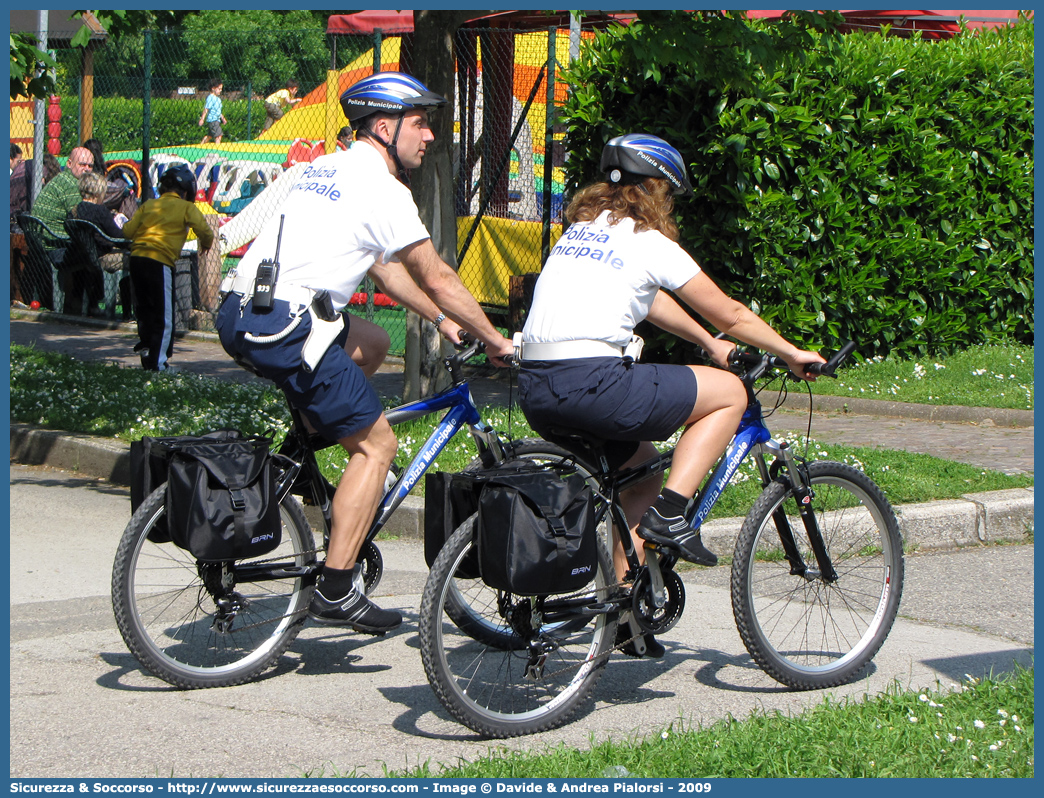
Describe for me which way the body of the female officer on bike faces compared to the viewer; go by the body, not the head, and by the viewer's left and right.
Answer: facing away from the viewer and to the right of the viewer

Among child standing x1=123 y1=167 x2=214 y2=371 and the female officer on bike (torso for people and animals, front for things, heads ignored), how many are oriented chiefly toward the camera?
0

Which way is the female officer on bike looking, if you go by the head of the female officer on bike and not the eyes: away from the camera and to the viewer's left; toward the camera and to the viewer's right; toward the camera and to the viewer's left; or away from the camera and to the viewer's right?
away from the camera and to the viewer's right

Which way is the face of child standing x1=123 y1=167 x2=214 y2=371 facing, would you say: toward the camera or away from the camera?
away from the camera

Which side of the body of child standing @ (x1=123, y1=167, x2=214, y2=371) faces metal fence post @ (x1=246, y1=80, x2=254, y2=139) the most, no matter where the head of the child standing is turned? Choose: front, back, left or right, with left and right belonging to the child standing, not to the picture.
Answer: front

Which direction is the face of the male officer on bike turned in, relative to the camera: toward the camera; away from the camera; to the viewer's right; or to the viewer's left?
to the viewer's right

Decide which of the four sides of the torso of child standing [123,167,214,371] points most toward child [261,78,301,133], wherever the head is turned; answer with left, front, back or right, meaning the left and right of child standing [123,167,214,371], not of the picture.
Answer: front

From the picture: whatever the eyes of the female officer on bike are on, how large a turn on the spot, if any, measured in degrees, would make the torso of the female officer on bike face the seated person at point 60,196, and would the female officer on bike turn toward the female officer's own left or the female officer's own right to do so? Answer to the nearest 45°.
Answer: approximately 90° to the female officer's own left

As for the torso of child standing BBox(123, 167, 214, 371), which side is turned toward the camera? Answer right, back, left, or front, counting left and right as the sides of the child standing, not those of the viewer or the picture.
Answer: back

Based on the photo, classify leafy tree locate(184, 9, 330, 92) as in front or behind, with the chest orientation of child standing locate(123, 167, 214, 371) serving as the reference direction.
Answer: in front

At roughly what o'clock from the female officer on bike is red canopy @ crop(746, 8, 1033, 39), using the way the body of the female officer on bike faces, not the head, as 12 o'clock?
The red canopy is roughly at 11 o'clock from the female officer on bike.
